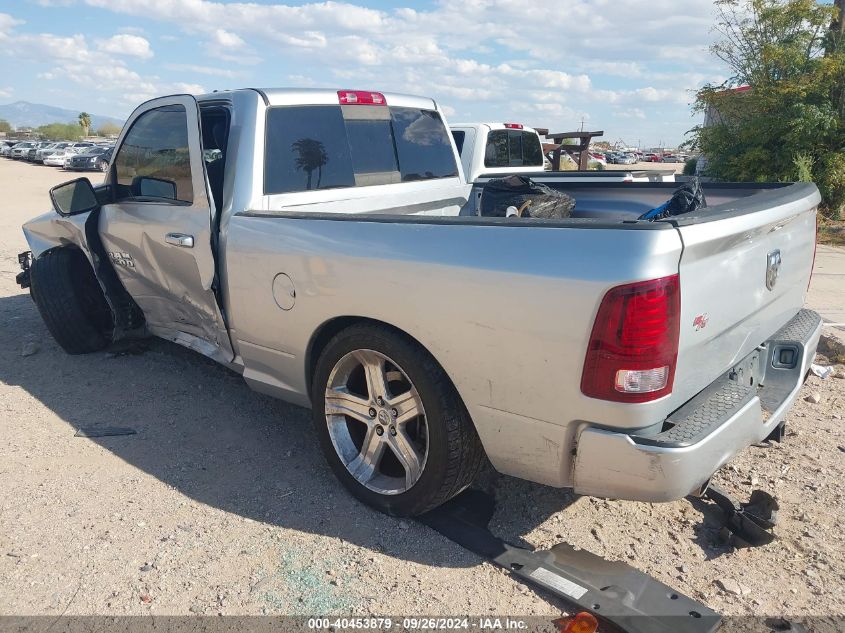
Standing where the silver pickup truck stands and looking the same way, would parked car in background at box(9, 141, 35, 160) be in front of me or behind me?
in front

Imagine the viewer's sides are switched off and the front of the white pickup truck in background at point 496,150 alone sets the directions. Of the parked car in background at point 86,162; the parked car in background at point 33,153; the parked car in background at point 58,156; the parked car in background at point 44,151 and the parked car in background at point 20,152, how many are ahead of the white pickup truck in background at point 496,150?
5

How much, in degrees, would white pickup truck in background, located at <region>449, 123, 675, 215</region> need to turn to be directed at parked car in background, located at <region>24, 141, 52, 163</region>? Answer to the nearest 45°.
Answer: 0° — it already faces it

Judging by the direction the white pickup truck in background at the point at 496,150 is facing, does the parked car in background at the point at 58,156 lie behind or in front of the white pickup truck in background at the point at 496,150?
in front

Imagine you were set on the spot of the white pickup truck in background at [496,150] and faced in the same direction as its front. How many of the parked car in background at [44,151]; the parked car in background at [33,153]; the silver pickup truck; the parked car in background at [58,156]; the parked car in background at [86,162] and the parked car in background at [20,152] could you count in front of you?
5

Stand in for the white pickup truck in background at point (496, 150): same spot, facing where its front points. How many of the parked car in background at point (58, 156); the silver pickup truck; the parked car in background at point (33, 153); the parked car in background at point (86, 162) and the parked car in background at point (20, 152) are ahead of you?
4

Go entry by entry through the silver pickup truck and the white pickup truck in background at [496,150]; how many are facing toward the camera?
0

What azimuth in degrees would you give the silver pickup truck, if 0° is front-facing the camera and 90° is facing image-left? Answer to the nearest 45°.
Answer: approximately 135°

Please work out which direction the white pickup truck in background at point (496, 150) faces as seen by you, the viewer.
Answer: facing away from the viewer and to the left of the viewer

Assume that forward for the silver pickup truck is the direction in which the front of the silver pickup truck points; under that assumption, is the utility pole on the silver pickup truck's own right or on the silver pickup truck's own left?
on the silver pickup truck's own right

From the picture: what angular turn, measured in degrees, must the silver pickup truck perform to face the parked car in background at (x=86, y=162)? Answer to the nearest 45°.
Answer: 0° — it already faces it

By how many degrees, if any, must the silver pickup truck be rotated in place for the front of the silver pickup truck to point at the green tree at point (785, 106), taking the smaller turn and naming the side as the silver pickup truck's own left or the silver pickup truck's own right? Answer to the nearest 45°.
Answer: approximately 90° to the silver pickup truck's own right

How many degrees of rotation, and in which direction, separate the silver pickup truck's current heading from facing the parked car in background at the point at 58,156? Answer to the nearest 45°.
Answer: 0° — it already faces it

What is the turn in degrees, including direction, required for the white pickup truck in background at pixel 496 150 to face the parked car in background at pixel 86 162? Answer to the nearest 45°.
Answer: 0° — it already faces it
